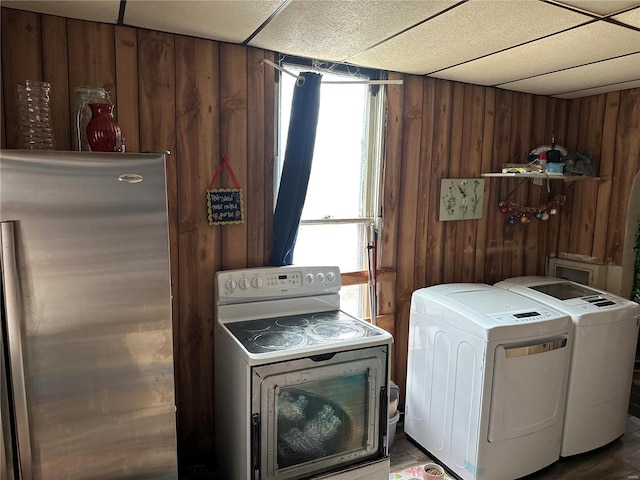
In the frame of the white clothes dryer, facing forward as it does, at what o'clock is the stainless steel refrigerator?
The stainless steel refrigerator is roughly at 3 o'clock from the white clothes dryer.

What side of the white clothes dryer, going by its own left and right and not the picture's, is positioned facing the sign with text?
right

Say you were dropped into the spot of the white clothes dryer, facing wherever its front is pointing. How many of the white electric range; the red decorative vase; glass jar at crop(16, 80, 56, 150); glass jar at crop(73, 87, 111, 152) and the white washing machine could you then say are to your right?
4

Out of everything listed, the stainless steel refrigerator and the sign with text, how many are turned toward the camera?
2

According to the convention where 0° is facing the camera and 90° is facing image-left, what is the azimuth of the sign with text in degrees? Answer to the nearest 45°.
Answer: approximately 0°
